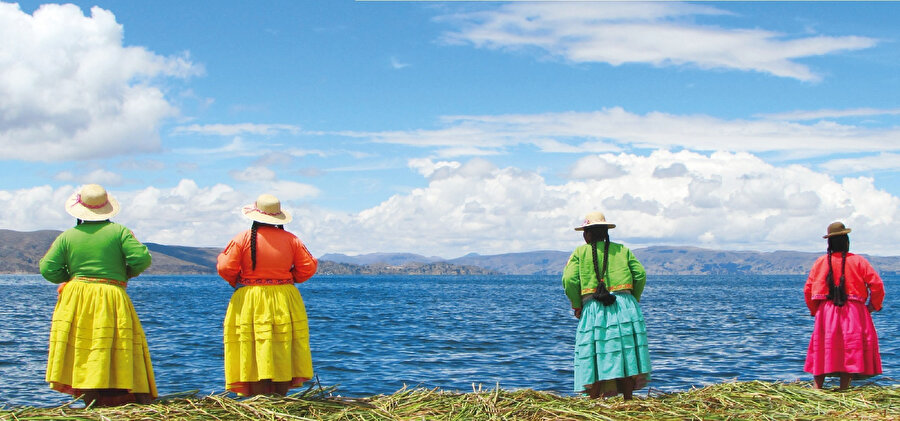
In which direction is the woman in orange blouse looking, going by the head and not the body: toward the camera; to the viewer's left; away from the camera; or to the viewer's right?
away from the camera

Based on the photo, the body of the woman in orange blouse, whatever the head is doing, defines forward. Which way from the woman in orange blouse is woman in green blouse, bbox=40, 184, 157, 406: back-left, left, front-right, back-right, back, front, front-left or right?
left

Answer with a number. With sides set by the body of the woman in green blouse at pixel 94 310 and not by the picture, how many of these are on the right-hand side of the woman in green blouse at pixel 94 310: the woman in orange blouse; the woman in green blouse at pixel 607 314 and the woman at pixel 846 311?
3

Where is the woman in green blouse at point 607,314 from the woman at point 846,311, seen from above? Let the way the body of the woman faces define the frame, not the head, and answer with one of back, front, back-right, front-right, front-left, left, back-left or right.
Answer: back-left

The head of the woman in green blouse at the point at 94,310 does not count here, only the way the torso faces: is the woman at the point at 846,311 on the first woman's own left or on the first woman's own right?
on the first woman's own right

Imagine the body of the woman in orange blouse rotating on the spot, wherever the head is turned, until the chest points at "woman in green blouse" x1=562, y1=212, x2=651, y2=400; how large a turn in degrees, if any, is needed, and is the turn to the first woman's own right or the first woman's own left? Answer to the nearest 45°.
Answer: approximately 90° to the first woman's own right

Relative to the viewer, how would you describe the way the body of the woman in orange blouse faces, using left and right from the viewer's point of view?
facing away from the viewer

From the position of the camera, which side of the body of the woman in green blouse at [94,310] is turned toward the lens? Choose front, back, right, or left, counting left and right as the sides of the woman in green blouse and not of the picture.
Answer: back

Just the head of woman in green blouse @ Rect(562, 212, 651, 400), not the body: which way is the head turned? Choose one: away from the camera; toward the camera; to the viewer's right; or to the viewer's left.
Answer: away from the camera

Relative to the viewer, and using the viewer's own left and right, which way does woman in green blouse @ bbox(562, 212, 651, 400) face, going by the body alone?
facing away from the viewer

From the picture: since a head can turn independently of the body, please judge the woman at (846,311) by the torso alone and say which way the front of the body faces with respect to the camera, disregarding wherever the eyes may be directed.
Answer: away from the camera

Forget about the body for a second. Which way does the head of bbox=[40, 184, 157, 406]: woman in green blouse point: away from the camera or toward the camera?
away from the camera

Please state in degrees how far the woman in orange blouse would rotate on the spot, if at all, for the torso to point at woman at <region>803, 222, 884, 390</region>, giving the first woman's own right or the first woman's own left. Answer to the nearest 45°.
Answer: approximately 90° to the first woman's own right
